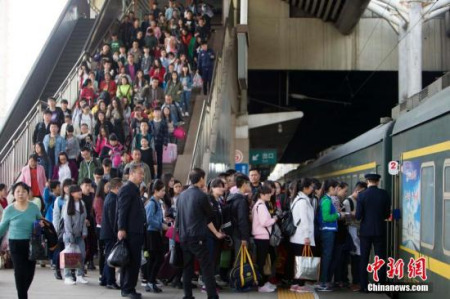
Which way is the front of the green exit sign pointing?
toward the camera

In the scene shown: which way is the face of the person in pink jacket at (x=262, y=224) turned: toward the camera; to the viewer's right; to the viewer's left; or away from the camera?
to the viewer's right

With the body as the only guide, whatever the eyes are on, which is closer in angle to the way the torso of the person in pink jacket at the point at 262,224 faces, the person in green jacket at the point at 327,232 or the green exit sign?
the person in green jacket

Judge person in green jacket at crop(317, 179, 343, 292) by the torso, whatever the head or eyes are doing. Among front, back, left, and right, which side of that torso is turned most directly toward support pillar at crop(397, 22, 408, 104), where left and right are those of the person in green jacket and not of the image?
left

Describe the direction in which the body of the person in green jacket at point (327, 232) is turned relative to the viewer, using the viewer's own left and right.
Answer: facing to the right of the viewer

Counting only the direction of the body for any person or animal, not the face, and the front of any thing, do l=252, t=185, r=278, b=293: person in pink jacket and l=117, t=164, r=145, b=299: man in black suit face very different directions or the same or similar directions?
same or similar directions

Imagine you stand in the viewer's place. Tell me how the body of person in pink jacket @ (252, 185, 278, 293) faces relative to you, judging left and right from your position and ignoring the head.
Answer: facing to the right of the viewer

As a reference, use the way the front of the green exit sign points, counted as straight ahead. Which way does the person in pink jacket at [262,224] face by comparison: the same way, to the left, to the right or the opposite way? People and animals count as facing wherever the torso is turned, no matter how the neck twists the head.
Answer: to the left
